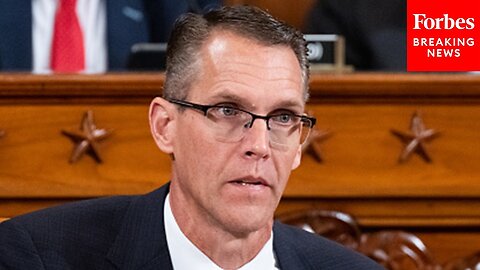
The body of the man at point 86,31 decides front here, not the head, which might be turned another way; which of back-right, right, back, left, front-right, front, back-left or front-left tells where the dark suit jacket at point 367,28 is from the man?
left

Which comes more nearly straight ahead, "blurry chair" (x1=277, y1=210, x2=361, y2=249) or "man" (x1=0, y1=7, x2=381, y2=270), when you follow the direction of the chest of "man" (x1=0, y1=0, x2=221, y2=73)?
the man

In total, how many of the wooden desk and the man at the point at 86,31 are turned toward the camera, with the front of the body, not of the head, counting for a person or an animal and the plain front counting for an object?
2

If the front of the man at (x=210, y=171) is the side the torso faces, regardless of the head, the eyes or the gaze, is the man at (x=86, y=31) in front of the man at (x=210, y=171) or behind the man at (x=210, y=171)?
behind

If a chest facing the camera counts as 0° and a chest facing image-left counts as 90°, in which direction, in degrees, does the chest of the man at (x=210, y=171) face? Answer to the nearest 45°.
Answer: approximately 315°

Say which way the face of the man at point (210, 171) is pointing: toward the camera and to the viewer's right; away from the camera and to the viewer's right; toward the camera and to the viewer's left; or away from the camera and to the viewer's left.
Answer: toward the camera and to the viewer's right

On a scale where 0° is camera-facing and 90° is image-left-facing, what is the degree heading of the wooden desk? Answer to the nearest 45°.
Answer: approximately 0°
